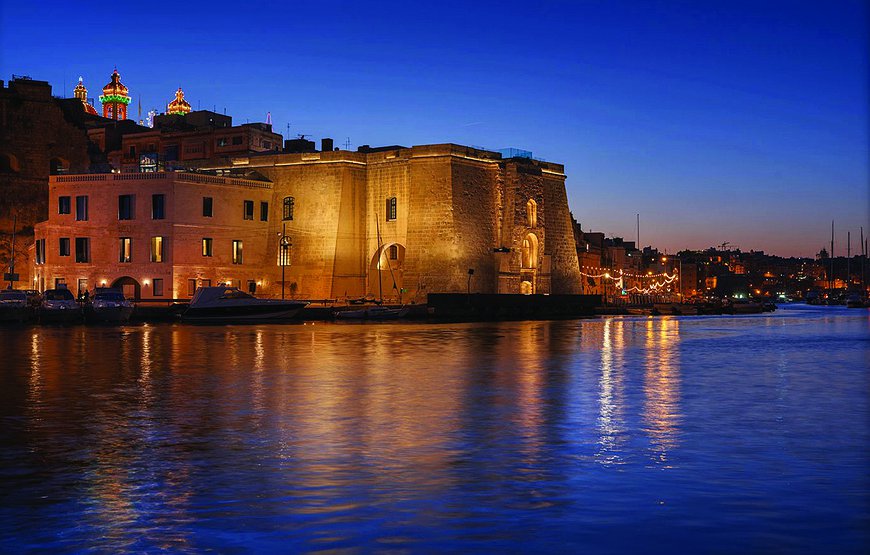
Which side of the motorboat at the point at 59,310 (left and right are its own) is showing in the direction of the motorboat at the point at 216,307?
left

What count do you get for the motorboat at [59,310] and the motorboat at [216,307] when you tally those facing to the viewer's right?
1

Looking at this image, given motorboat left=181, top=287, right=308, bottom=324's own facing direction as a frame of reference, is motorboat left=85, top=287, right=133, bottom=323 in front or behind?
behind

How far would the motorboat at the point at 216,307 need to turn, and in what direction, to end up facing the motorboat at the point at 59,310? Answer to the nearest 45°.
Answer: approximately 180°

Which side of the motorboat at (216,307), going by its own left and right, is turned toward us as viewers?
right
